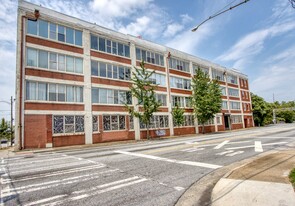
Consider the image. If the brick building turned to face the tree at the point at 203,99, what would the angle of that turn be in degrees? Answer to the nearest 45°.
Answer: approximately 90° to its left

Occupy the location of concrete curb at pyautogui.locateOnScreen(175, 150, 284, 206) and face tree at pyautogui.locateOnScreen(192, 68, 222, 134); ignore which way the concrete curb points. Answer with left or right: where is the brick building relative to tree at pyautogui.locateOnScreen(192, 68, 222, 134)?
left

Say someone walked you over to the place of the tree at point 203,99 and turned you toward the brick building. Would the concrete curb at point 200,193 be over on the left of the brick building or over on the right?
left

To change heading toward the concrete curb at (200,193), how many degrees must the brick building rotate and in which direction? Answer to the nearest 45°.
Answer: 0° — it already faces it

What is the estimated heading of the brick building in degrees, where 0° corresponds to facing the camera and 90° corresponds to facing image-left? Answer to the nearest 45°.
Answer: approximately 315°

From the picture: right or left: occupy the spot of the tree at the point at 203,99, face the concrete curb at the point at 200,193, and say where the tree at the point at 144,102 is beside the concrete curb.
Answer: right

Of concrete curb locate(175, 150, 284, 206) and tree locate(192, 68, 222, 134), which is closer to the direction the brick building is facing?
the concrete curb
